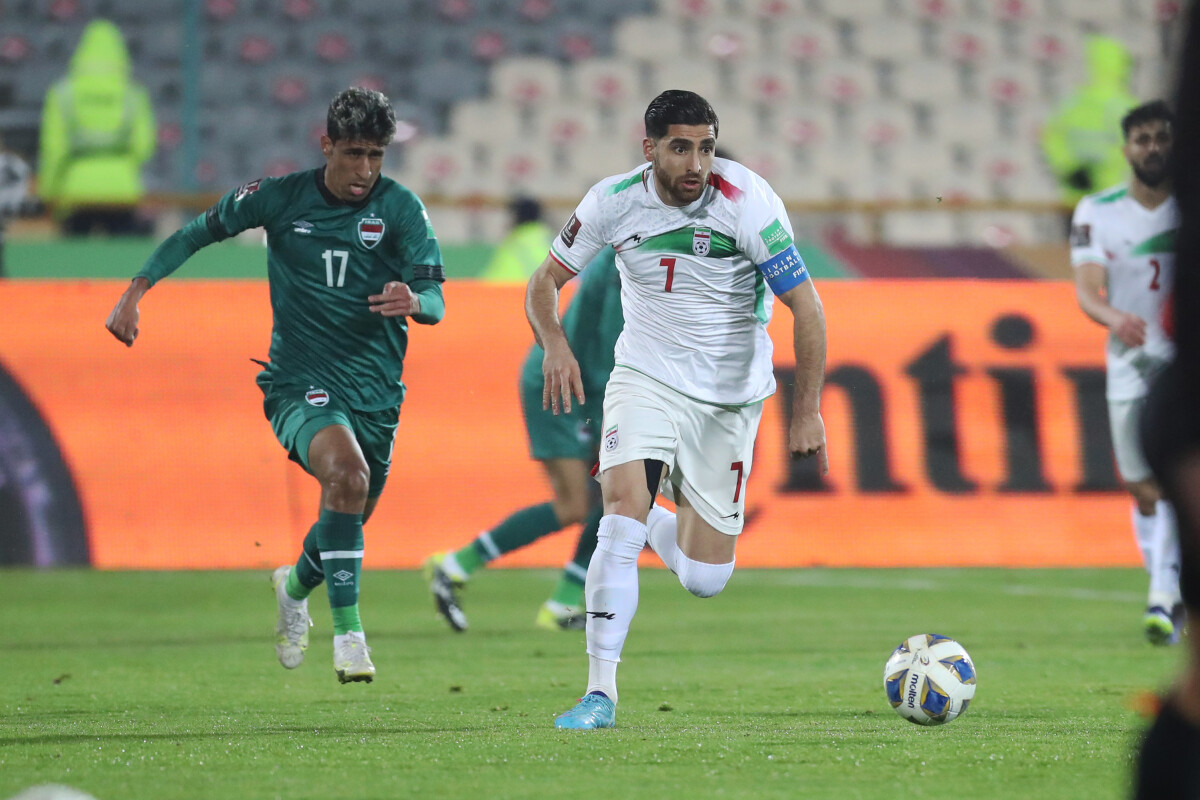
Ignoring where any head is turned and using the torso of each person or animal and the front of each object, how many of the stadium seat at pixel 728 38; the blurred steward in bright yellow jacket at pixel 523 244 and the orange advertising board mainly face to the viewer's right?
0

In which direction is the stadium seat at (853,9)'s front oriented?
toward the camera

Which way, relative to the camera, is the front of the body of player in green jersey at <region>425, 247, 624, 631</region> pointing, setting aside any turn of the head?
to the viewer's right

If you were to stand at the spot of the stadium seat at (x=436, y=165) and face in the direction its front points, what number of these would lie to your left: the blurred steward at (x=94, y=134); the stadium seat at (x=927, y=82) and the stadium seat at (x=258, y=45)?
1

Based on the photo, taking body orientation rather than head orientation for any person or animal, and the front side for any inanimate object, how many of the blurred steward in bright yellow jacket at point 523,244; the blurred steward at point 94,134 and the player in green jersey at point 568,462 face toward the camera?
0

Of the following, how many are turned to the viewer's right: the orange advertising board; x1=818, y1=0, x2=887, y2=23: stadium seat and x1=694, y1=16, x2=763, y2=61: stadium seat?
0

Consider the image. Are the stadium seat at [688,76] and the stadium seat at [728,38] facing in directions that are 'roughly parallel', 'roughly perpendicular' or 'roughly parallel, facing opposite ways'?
roughly parallel

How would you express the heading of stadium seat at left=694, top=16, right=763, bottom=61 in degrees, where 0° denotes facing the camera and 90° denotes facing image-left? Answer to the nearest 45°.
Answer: approximately 0°

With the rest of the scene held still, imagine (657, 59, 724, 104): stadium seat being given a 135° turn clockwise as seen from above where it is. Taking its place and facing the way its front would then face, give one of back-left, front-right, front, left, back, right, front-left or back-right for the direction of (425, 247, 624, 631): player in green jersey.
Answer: back-left

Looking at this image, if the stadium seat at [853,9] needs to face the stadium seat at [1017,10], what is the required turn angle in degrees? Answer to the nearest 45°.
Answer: approximately 90° to its left

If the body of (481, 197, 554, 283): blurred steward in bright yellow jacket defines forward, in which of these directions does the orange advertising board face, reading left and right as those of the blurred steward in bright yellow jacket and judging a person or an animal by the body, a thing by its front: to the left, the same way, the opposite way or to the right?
the opposite way

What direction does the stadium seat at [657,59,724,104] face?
toward the camera

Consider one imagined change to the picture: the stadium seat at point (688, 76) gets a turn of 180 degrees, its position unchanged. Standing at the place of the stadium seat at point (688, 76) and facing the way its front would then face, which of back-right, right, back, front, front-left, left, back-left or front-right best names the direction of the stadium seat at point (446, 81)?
left

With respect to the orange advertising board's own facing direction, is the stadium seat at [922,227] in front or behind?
behind

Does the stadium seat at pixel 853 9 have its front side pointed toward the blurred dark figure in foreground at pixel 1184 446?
yes

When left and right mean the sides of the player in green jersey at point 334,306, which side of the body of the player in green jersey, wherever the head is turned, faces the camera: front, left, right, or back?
front

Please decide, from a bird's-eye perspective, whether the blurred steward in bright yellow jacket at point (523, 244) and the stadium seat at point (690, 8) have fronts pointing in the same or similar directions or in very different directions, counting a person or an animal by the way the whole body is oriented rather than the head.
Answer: very different directions

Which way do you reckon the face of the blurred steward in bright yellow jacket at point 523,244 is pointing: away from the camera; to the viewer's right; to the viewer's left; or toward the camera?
away from the camera

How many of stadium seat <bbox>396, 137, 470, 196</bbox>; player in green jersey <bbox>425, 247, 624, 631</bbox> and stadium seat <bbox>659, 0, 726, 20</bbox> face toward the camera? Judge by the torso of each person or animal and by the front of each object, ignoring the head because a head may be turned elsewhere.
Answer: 2

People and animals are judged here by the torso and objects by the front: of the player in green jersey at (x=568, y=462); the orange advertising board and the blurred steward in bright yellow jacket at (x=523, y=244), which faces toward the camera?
the orange advertising board
